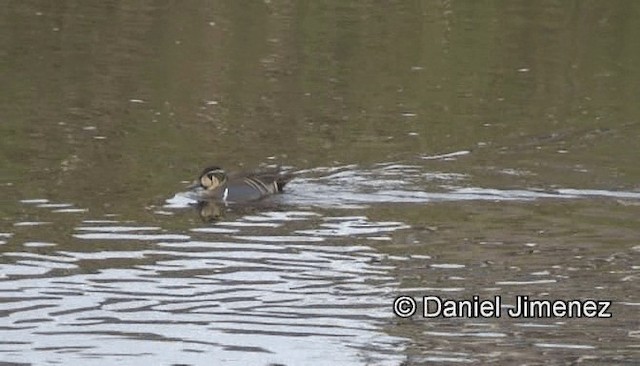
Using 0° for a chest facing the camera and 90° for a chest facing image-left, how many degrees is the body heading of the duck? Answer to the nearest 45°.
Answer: approximately 90°
